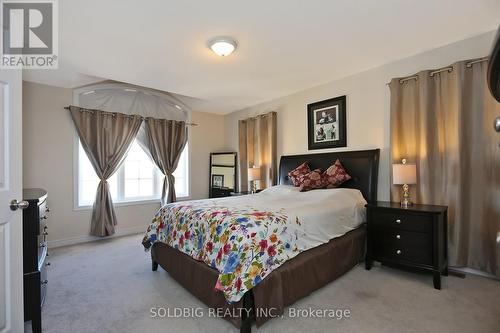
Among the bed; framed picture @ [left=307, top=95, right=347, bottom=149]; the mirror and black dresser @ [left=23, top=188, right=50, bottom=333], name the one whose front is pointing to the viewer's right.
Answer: the black dresser

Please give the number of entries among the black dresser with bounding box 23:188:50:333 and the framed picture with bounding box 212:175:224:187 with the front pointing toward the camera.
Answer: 1

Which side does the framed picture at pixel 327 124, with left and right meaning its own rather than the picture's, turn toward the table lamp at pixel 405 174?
left

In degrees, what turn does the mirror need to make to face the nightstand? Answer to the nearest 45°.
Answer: approximately 45° to its left

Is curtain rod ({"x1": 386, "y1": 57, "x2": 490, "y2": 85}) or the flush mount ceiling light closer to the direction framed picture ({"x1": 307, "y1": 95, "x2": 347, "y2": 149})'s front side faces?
the flush mount ceiling light

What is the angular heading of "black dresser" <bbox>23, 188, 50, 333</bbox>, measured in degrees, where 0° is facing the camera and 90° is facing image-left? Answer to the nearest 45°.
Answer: approximately 270°

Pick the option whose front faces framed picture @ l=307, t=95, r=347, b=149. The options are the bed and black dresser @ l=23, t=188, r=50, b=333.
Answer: the black dresser

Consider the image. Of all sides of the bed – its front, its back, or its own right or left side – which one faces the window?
right
